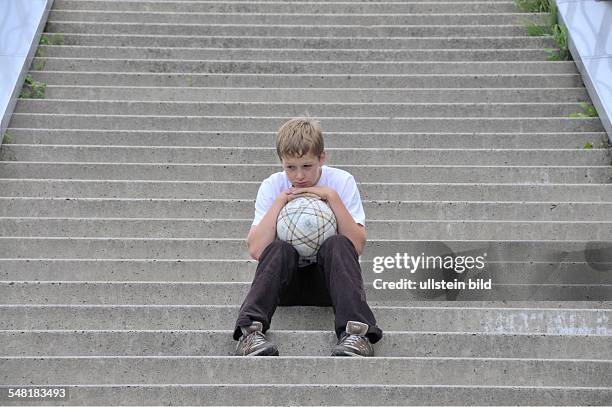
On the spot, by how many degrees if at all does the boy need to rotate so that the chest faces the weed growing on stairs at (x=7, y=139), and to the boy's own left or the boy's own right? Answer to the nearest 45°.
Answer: approximately 135° to the boy's own right

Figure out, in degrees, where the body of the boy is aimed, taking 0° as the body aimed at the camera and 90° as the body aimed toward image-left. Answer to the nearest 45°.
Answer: approximately 0°

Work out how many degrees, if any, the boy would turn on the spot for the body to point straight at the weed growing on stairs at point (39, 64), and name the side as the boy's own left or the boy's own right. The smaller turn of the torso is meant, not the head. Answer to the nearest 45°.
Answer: approximately 135° to the boy's own right

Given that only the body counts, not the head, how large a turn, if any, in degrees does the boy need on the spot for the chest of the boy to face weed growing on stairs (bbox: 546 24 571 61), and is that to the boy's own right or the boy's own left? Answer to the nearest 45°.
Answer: approximately 135° to the boy's own left

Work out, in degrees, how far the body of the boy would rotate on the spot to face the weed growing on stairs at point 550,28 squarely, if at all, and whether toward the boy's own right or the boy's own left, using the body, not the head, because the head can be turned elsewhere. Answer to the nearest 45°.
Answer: approximately 135° to the boy's own left

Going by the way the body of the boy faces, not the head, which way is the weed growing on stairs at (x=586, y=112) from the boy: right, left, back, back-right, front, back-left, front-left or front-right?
back-left
